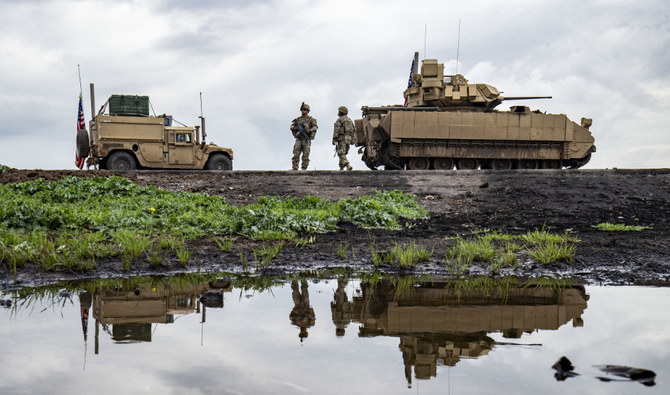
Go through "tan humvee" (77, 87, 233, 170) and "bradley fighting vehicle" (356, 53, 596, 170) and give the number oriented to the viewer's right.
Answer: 2

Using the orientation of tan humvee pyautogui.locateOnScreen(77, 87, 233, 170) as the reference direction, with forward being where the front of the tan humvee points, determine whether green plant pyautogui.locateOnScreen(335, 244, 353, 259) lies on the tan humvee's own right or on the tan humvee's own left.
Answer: on the tan humvee's own right

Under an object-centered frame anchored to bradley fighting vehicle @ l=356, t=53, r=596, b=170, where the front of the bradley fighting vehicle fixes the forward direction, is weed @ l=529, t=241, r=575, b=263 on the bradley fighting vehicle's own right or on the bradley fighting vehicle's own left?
on the bradley fighting vehicle's own right

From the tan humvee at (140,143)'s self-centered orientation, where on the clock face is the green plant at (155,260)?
The green plant is roughly at 3 o'clock from the tan humvee.

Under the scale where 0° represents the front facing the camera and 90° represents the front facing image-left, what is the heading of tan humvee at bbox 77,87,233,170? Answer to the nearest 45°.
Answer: approximately 270°

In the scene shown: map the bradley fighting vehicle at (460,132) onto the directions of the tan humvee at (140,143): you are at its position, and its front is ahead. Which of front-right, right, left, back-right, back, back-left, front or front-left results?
front

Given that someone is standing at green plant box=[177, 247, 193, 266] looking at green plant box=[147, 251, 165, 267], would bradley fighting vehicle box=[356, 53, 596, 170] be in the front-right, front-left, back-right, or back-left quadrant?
back-right

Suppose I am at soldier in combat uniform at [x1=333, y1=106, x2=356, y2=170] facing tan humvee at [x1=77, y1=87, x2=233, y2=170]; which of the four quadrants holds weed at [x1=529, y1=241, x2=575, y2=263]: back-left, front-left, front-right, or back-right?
back-left

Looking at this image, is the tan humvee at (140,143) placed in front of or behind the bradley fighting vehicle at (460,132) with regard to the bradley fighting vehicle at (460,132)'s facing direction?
behind

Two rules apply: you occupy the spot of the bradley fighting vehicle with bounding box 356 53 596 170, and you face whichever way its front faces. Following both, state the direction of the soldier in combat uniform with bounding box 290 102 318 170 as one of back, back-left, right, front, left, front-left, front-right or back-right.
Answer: back-right

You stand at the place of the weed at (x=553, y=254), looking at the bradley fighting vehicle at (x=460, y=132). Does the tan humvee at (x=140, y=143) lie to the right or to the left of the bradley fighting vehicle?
left

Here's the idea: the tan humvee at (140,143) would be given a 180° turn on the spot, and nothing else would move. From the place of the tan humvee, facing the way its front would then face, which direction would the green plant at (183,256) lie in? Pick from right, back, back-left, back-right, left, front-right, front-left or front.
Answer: left

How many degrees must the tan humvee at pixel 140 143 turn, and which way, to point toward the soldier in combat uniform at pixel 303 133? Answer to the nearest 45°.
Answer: approximately 45° to its right

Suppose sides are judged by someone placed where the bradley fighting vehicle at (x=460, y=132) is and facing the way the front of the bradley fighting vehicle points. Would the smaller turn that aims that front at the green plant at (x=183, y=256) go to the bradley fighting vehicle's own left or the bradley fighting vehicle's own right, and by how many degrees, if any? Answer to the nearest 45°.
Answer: approximately 90° to the bradley fighting vehicle's own right

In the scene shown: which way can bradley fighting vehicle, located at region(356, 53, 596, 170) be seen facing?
to the viewer's right
